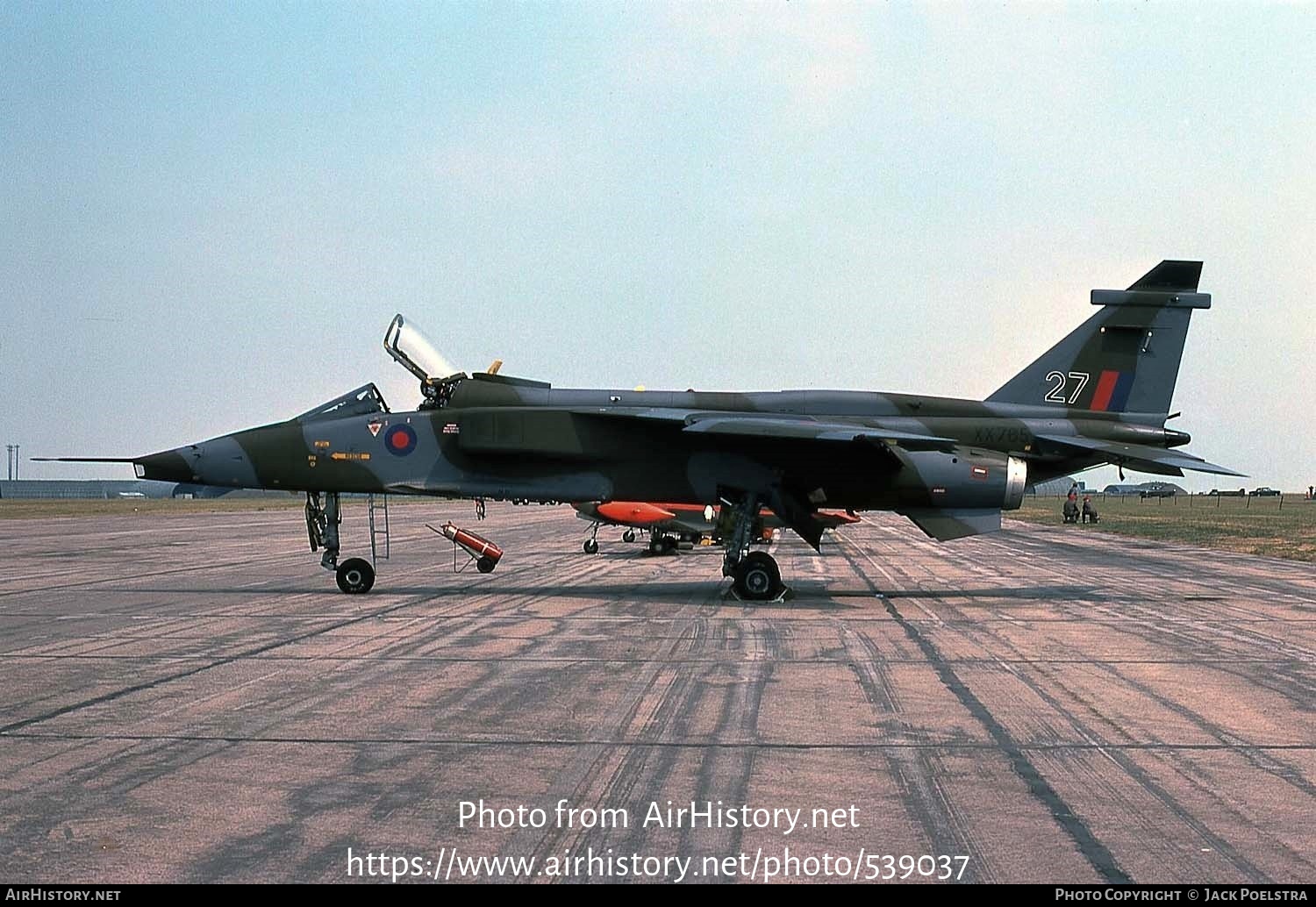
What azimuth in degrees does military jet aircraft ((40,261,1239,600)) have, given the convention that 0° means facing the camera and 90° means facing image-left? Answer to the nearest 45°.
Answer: approximately 90°
